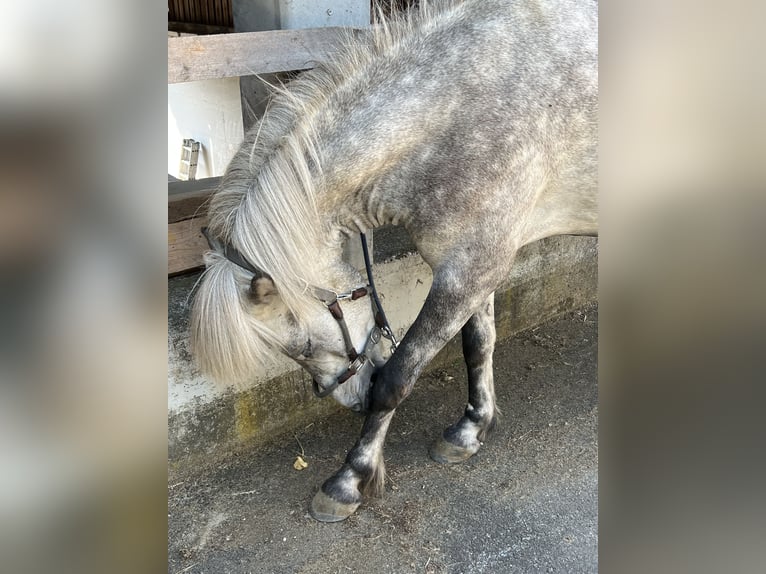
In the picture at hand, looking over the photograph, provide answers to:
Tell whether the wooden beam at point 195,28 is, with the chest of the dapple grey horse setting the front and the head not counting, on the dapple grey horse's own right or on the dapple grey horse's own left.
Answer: on the dapple grey horse's own right

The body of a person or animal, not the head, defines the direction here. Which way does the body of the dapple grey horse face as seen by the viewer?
to the viewer's left
